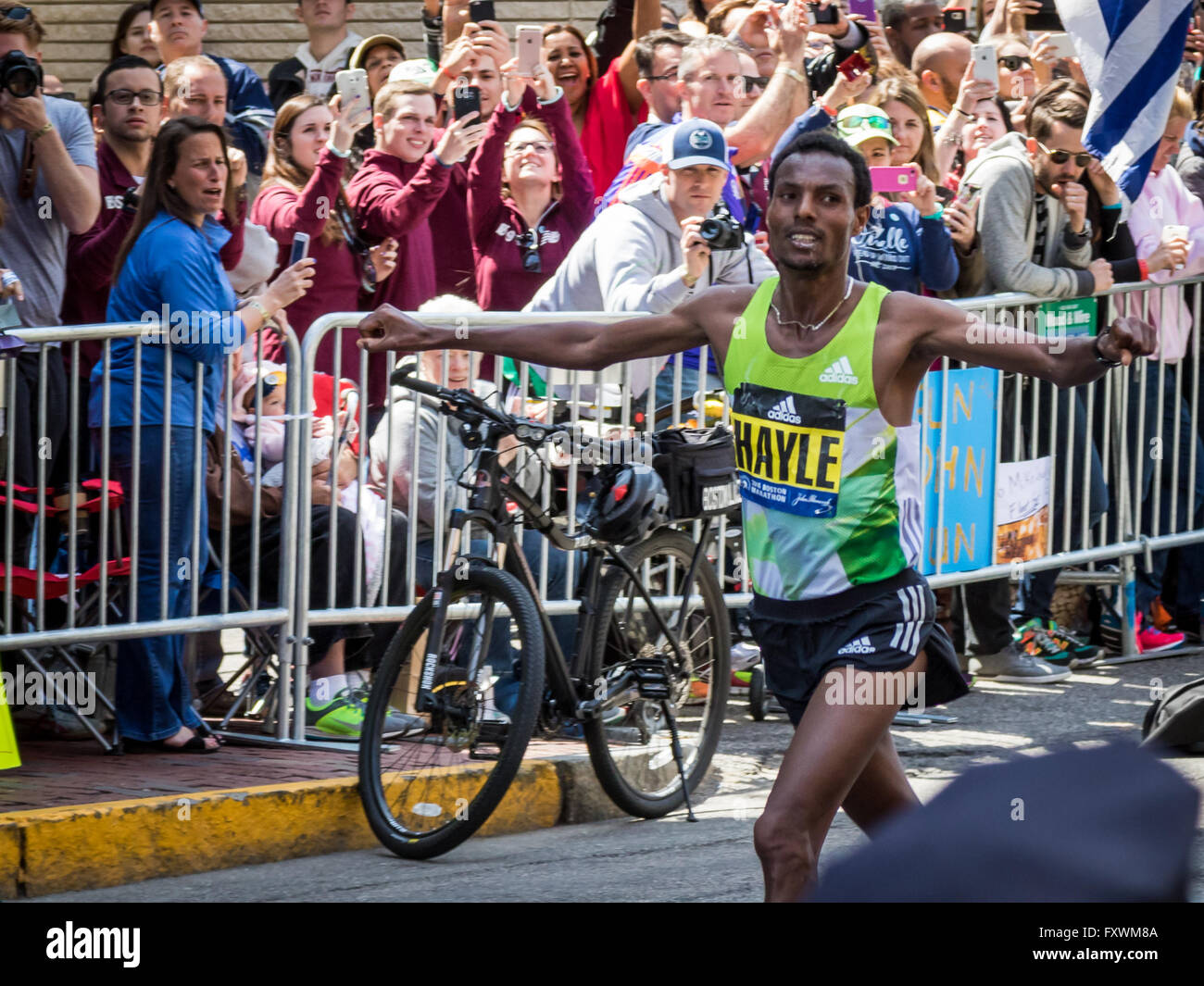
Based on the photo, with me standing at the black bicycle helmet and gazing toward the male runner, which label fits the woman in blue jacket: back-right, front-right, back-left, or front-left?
back-right

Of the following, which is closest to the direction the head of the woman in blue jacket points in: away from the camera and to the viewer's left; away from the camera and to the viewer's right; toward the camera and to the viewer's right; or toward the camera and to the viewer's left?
toward the camera and to the viewer's right

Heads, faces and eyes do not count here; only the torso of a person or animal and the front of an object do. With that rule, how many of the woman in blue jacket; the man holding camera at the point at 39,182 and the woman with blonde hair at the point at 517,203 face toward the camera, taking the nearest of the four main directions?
2

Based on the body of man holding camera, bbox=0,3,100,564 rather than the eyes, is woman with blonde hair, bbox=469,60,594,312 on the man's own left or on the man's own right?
on the man's own left

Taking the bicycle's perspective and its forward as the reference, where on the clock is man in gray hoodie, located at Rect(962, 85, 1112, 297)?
The man in gray hoodie is roughly at 6 o'clock from the bicycle.

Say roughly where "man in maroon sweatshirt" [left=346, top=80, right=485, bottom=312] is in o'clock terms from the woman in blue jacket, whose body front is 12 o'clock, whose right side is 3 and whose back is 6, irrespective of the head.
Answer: The man in maroon sweatshirt is roughly at 10 o'clock from the woman in blue jacket.

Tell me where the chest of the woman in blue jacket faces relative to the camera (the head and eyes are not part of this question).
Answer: to the viewer's right

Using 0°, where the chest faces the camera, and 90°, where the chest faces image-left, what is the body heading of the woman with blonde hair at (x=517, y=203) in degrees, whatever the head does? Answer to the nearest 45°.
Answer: approximately 0°

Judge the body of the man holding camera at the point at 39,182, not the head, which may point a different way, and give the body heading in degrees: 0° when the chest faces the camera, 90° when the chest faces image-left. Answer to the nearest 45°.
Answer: approximately 0°

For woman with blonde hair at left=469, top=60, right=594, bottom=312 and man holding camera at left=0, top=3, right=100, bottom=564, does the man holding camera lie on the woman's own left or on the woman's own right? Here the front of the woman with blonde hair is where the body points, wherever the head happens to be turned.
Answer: on the woman's own right

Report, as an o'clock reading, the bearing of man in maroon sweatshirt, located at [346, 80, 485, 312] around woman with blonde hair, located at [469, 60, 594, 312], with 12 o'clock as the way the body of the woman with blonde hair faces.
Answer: The man in maroon sweatshirt is roughly at 2 o'clock from the woman with blonde hair.

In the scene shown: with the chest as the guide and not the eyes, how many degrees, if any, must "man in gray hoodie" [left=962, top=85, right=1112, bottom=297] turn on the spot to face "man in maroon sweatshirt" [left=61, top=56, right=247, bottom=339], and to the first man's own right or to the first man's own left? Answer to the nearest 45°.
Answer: approximately 90° to the first man's own right

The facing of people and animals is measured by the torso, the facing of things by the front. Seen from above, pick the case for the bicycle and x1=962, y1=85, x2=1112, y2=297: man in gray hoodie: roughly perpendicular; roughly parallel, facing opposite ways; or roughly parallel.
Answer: roughly perpendicular

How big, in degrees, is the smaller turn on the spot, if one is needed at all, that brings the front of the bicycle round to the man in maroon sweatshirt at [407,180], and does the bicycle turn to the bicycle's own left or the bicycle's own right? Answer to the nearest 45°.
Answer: approximately 135° to the bicycle's own right
